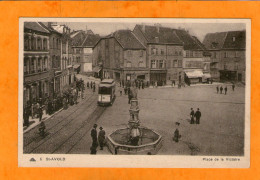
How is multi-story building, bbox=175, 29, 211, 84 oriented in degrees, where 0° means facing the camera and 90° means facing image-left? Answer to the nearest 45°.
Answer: approximately 0°

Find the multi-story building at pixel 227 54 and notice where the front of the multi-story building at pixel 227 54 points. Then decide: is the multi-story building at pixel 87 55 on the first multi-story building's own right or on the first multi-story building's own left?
on the first multi-story building's own right

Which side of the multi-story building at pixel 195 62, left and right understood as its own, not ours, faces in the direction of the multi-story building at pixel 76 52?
right
